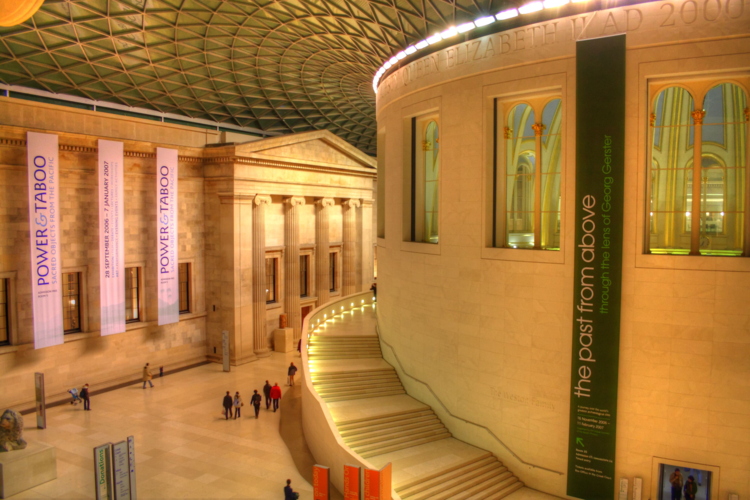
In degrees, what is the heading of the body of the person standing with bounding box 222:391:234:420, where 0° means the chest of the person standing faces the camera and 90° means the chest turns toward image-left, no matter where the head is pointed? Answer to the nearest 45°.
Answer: approximately 180°

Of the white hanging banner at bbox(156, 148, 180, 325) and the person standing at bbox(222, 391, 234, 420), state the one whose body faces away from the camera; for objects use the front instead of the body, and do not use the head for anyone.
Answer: the person standing

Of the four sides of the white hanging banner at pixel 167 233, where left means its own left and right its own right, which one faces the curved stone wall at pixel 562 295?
front

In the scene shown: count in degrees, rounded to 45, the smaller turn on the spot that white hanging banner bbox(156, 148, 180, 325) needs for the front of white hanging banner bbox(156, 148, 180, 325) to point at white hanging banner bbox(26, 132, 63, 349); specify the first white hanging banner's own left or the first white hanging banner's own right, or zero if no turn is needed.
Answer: approximately 90° to the first white hanging banner's own right

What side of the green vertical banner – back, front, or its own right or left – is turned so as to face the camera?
front

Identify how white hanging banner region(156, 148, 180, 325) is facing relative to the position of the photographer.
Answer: facing the viewer and to the right of the viewer

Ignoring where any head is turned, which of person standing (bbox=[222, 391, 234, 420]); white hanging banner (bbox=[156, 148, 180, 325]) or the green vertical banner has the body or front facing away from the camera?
the person standing

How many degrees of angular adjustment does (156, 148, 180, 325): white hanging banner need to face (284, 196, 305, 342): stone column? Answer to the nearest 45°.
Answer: approximately 90° to its left

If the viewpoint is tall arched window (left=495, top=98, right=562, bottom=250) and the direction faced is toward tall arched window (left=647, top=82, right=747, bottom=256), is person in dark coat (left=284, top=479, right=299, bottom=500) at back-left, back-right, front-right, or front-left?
back-right

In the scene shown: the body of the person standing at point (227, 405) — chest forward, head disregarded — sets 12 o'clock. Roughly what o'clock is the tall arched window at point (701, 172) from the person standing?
The tall arched window is roughly at 4 o'clock from the person standing.

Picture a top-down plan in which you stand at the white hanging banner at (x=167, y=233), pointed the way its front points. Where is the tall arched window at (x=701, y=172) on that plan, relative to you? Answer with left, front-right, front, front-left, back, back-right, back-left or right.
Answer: front

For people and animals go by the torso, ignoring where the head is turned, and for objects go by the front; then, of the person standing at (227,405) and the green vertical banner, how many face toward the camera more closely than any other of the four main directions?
1

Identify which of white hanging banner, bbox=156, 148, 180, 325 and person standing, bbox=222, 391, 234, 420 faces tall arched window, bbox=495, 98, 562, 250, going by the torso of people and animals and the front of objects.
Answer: the white hanging banner

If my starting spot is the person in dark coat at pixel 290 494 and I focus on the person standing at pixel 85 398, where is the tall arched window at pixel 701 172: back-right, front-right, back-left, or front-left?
back-right

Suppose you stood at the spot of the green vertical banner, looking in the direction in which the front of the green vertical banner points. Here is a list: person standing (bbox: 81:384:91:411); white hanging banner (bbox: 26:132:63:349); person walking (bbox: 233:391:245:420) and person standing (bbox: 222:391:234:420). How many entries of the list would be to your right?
4

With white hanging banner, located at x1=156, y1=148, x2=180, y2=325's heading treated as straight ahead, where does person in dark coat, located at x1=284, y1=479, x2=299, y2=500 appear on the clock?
The person in dark coat is roughly at 1 o'clock from the white hanging banner.
